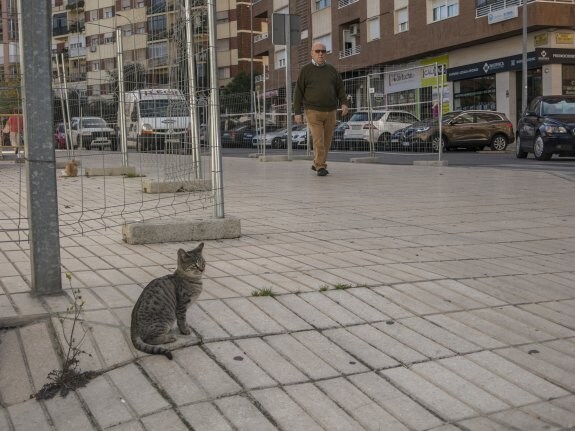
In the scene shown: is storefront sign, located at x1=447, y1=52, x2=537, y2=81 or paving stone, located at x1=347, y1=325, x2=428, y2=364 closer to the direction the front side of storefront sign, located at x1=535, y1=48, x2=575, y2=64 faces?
the paving stone

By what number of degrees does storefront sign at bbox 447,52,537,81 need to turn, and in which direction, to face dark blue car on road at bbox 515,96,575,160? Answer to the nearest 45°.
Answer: approximately 45° to its left

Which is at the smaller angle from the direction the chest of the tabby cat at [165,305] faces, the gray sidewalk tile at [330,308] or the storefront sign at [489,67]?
the gray sidewalk tile

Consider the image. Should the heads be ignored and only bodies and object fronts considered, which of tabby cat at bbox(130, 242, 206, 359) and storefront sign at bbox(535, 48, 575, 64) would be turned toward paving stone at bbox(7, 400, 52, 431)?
the storefront sign

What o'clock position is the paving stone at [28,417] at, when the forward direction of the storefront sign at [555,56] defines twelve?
The paving stone is roughly at 12 o'clock from the storefront sign.
